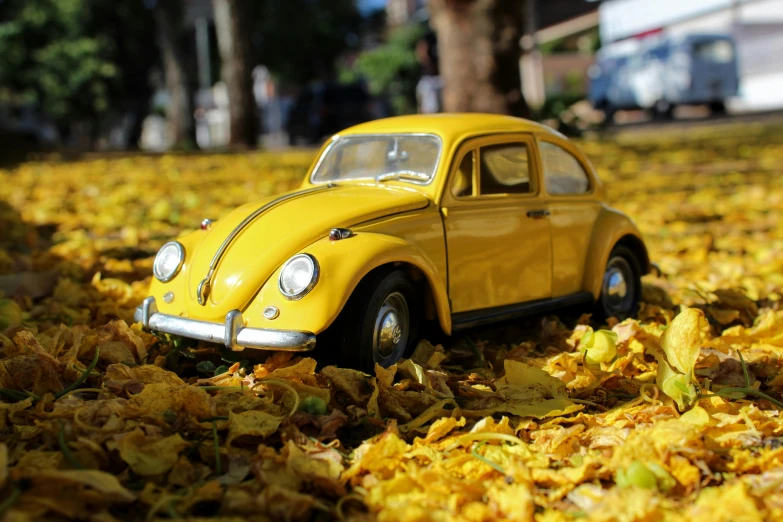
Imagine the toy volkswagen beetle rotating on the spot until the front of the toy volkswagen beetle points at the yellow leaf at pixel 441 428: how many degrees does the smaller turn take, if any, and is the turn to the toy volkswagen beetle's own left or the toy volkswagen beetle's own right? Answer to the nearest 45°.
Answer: approximately 45° to the toy volkswagen beetle's own left

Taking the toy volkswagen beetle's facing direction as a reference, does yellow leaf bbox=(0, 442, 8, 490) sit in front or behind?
in front

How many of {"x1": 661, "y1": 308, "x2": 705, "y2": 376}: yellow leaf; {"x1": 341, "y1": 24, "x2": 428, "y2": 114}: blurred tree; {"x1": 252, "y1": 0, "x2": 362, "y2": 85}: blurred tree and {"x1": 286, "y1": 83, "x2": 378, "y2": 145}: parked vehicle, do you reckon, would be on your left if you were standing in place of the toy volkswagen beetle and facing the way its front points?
1

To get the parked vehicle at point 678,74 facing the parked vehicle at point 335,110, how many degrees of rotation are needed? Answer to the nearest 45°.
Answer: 0° — it already faces it

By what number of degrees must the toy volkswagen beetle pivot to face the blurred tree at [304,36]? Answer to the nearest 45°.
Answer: approximately 135° to its right

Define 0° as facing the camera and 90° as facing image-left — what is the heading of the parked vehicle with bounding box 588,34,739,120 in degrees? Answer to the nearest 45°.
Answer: approximately 45°

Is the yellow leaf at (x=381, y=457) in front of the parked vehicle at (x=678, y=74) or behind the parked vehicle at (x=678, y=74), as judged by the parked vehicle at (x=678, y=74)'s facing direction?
in front

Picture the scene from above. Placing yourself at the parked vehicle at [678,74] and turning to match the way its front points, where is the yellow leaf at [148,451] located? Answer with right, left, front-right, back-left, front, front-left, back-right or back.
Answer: front-left

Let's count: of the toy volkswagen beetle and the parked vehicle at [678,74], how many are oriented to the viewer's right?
0

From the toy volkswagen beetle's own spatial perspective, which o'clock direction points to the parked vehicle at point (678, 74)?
The parked vehicle is roughly at 5 o'clock from the toy volkswagen beetle.

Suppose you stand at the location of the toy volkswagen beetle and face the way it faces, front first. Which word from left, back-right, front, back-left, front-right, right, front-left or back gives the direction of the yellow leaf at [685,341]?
left

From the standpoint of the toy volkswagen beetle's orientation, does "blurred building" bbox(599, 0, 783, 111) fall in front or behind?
behind

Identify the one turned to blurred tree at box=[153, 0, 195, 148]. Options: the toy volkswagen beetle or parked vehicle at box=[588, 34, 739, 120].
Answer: the parked vehicle

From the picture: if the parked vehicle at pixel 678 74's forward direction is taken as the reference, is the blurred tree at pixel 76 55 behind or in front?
in front

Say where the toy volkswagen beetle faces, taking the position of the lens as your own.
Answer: facing the viewer and to the left of the viewer

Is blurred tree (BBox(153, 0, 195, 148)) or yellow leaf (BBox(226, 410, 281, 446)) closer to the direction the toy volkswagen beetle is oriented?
the yellow leaf

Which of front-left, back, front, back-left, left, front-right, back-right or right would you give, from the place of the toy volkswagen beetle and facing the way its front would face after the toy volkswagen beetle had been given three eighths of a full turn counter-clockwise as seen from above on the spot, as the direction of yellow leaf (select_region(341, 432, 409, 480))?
right
